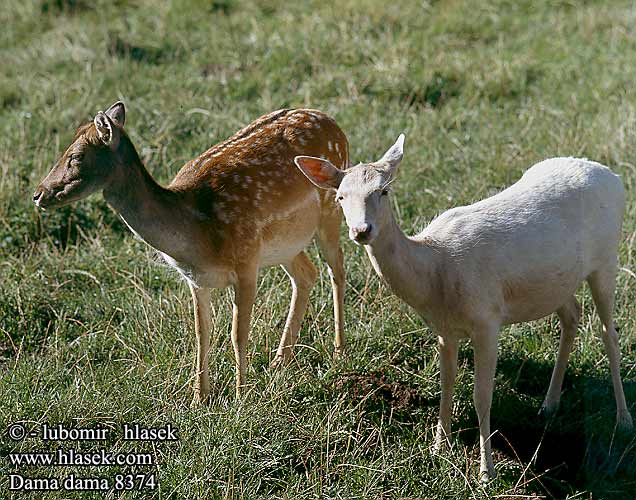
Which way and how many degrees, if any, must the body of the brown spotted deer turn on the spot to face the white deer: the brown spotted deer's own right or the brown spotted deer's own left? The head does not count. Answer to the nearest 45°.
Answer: approximately 90° to the brown spotted deer's own left

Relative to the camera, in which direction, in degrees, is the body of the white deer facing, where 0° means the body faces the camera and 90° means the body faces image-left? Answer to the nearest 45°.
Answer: approximately 45°

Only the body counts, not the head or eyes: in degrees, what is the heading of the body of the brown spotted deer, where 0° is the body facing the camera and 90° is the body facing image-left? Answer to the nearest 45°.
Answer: approximately 45°
